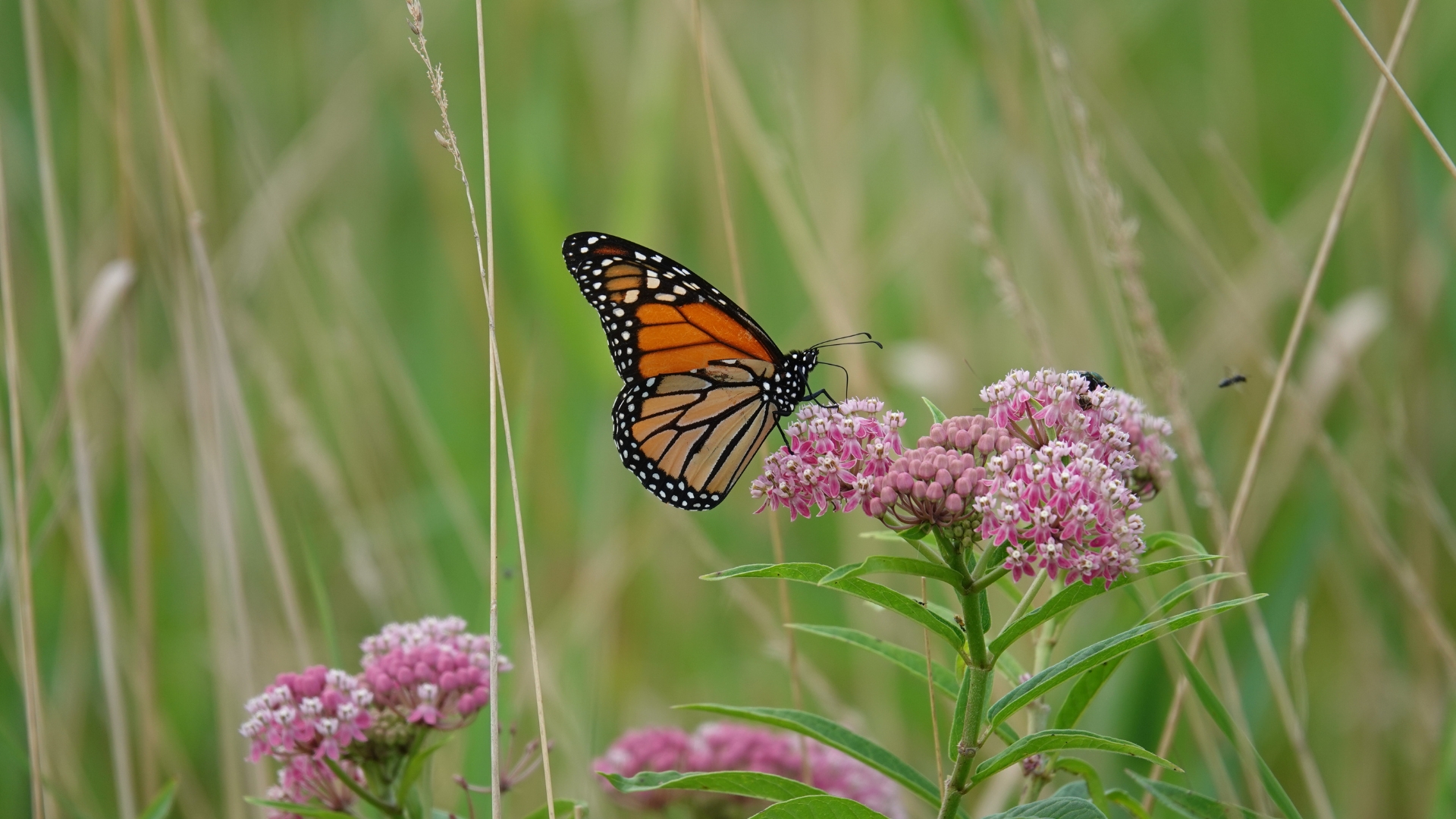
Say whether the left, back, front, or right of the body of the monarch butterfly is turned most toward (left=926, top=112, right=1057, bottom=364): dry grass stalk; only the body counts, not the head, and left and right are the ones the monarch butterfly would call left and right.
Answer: left

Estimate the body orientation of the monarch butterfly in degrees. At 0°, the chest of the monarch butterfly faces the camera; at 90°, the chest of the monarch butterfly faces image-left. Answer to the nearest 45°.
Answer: approximately 270°

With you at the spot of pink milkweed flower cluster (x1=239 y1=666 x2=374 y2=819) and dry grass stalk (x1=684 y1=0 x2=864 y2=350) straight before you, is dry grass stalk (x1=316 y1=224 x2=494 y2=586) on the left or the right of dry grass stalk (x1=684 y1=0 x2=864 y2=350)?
left

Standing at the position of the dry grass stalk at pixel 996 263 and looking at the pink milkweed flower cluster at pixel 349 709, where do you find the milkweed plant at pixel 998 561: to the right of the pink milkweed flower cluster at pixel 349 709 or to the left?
left

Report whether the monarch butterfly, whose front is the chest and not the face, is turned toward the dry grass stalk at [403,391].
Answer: no

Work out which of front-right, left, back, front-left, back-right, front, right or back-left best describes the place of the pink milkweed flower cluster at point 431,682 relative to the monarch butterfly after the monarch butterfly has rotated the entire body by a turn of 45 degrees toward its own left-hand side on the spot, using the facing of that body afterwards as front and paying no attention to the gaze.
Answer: back

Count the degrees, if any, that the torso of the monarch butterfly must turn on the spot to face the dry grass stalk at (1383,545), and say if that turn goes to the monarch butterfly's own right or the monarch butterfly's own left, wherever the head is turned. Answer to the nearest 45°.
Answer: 0° — it already faces it

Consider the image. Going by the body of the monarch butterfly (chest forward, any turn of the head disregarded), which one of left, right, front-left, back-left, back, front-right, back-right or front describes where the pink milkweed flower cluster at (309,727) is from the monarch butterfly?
back-right

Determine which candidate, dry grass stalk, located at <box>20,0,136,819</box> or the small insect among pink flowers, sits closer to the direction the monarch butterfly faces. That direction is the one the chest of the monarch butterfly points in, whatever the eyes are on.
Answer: the small insect among pink flowers

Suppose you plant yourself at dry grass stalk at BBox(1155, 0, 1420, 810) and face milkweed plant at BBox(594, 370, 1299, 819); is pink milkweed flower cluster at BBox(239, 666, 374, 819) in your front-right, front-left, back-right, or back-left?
front-right

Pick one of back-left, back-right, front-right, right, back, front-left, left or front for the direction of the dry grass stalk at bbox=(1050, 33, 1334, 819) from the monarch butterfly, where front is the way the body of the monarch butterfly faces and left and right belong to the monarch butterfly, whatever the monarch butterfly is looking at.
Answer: front

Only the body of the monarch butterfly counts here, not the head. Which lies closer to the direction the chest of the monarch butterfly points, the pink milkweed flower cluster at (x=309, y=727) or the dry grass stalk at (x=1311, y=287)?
the dry grass stalk

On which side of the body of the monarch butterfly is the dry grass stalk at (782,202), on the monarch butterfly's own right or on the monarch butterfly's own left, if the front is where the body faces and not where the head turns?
on the monarch butterfly's own left

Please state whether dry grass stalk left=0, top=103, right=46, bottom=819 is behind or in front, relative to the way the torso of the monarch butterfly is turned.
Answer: behind

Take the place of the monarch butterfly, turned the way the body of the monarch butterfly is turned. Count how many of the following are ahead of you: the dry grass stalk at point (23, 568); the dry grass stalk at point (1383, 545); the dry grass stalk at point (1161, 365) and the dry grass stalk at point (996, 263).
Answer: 3

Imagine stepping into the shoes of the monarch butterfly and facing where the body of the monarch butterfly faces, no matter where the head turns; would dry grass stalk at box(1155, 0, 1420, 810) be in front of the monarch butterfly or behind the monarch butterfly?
in front
